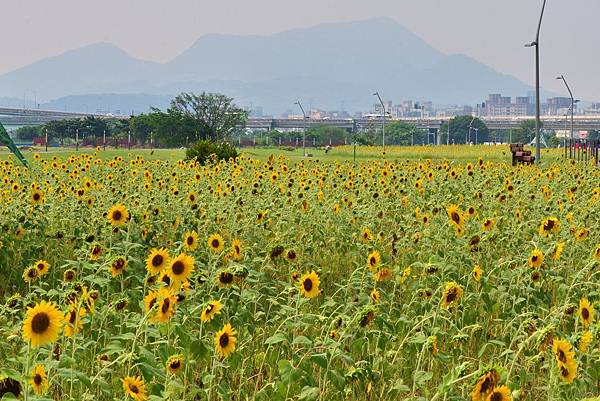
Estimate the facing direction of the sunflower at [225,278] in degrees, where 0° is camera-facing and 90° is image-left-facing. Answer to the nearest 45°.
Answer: approximately 0°

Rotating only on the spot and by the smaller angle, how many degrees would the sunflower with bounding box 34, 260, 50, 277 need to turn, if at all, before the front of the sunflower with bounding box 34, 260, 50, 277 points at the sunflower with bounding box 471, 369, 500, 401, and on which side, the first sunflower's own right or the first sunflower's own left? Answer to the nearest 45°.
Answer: approximately 45° to the first sunflower's own left

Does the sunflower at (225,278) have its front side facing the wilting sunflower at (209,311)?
yes

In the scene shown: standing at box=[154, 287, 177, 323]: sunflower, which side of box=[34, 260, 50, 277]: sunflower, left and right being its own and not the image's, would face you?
front

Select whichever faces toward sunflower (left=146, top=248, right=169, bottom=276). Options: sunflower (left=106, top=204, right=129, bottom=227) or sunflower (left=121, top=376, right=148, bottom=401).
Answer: sunflower (left=106, top=204, right=129, bottom=227)

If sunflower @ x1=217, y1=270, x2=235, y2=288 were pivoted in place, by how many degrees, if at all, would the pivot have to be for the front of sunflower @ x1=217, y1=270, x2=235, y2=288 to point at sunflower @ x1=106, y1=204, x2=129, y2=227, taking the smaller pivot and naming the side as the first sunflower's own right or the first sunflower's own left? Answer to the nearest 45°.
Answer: approximately 135° to the first sunflower's own right

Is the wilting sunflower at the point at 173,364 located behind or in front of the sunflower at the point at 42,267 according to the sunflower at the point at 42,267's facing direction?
in front

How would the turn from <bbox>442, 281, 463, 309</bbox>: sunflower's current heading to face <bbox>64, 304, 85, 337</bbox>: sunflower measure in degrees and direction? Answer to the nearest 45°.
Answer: approximately 45° to its right

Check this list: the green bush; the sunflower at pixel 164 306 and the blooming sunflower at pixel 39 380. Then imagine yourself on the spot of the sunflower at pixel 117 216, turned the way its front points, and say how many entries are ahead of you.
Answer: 2

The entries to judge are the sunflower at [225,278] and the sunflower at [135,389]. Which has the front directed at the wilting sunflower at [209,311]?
the sunflower at [225,278]
